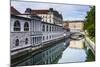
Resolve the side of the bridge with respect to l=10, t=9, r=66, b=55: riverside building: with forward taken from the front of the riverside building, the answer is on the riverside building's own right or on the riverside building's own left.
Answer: on the riverside building's own left

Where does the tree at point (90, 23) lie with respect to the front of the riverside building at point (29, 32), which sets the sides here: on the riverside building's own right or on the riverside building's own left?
on the riverside building's own left

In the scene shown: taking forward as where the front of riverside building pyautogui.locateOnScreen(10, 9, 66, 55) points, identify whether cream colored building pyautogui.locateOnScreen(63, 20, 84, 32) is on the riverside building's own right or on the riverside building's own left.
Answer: on the riverside building's own left
